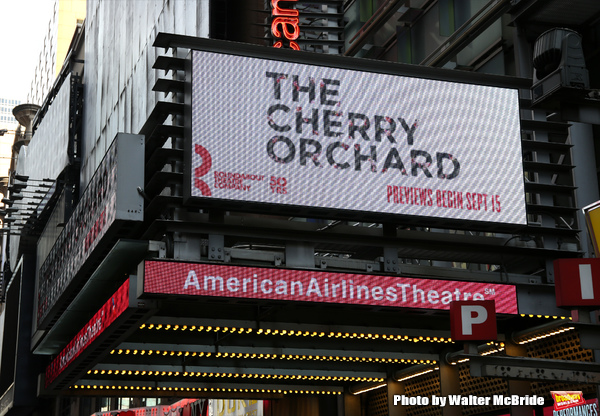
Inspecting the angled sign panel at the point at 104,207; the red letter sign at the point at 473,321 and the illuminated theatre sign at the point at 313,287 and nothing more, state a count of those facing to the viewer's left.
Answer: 1

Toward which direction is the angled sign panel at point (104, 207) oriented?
to the viewer's left

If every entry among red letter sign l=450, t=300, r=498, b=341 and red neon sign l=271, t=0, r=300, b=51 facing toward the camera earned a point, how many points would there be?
2

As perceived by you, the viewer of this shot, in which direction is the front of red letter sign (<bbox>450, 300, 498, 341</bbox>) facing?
facing the viewer

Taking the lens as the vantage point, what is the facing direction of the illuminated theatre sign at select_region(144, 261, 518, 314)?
facing the viewer

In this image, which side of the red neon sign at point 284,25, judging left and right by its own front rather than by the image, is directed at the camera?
front

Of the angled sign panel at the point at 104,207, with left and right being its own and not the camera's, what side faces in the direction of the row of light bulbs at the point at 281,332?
back
